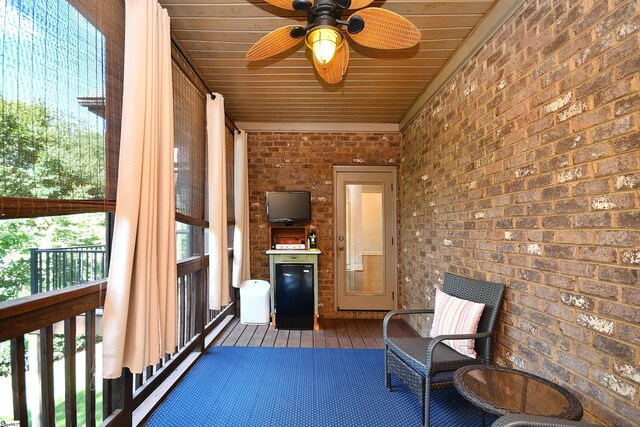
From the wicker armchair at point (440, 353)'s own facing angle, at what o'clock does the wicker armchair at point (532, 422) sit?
the wicker armchair at point (532, 422) is roughly at 10 o'clock from the wicker armchair at point (440, 353).

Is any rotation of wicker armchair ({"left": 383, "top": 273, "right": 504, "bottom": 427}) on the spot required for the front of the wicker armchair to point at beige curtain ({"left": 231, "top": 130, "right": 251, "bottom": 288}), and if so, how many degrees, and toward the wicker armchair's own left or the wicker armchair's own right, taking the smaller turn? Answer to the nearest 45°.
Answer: approximately 90° to the wicker armchair's own right

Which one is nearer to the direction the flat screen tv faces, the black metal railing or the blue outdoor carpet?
the blue outdoor carpet

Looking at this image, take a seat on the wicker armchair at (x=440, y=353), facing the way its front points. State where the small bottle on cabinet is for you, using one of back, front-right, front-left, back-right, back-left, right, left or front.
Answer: right

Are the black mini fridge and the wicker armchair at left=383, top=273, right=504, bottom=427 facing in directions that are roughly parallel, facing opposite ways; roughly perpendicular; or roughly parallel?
roughly perpendicular

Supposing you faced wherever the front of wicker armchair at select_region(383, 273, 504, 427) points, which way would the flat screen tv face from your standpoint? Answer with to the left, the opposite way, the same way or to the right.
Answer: to the left

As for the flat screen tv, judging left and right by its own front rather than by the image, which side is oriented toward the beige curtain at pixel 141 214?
front

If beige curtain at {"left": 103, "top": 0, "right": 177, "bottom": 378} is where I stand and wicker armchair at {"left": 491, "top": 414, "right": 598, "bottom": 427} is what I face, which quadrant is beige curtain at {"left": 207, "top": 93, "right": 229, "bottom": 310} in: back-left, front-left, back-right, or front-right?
back-left

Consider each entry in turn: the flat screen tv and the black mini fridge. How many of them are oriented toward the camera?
2

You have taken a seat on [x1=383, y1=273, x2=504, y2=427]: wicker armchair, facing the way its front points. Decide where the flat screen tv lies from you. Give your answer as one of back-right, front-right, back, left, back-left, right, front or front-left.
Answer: right

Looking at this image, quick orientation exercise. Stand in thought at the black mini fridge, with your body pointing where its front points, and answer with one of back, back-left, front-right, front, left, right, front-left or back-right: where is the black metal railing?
front-right
